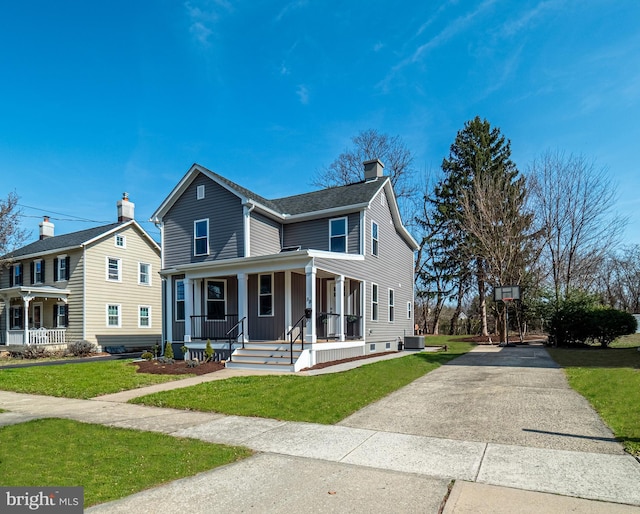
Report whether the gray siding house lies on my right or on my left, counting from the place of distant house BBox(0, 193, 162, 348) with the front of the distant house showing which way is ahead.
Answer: on my left

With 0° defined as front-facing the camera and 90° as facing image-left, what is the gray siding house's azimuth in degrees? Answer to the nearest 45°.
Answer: approximately 45°

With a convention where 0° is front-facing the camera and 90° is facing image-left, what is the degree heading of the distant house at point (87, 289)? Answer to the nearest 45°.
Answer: approximately 45°

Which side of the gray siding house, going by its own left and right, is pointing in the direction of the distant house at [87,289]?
right

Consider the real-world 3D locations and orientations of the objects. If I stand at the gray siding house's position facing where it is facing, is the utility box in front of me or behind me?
behind

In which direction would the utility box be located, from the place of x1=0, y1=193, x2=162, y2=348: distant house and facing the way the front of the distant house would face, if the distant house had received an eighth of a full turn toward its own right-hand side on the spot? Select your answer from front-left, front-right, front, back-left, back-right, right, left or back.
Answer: back-left

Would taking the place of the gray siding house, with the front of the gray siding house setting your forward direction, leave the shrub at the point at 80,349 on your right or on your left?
on your right
